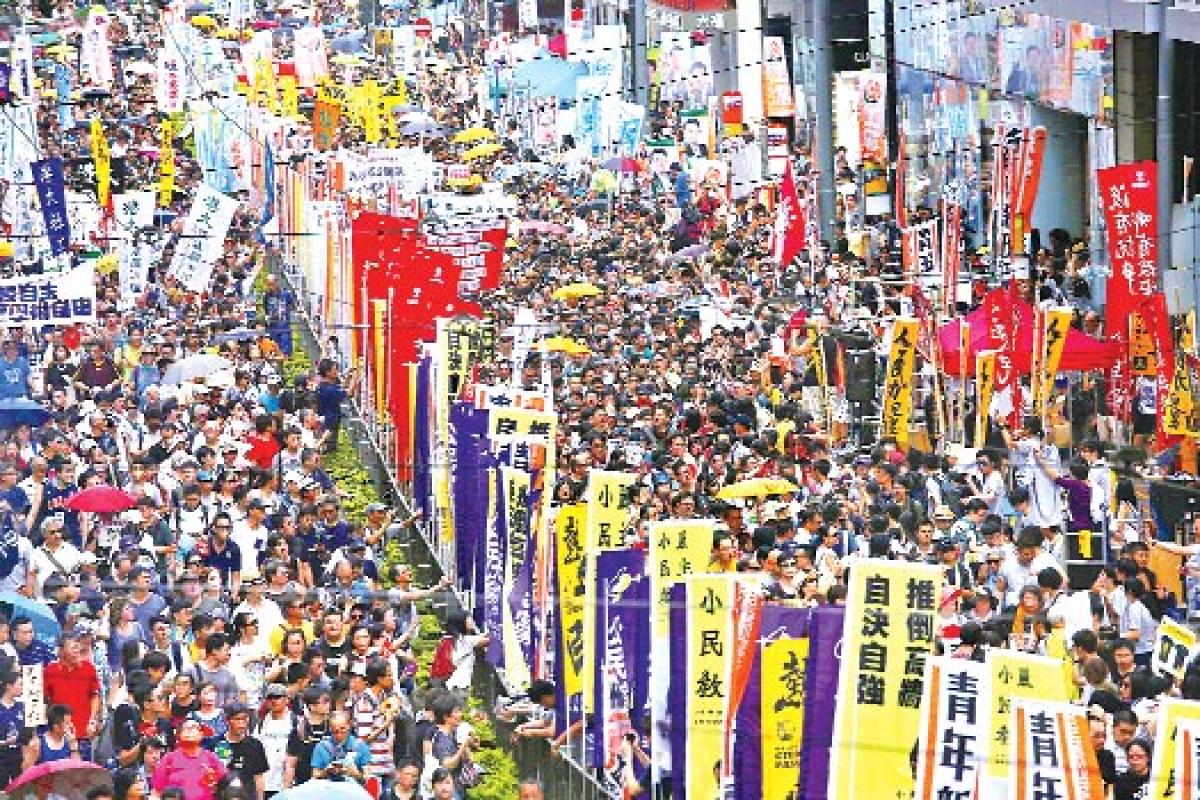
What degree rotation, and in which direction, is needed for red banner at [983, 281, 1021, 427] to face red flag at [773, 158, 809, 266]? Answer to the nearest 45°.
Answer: approximately 180°

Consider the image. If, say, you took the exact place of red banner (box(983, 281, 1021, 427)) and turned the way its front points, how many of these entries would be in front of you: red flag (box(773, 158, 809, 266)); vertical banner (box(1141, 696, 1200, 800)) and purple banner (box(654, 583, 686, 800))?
2

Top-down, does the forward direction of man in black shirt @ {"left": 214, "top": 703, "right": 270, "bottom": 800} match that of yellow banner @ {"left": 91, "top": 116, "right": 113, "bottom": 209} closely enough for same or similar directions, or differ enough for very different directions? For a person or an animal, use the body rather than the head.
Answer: same or similar directions

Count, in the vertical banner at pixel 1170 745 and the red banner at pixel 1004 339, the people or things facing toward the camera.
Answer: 2

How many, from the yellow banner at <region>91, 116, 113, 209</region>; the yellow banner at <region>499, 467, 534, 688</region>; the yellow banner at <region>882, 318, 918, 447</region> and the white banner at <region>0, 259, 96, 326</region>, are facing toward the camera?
4

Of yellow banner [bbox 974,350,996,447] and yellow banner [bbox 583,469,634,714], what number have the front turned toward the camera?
2

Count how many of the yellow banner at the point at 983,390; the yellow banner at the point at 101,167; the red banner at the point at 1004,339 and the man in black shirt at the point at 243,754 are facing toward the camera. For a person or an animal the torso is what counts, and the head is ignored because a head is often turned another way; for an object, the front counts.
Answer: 4

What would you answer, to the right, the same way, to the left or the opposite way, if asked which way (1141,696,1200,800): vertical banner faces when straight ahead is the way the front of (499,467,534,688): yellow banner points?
the same way

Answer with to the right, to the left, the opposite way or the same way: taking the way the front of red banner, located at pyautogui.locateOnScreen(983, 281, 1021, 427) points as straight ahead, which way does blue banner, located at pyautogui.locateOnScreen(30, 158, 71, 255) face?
the same way

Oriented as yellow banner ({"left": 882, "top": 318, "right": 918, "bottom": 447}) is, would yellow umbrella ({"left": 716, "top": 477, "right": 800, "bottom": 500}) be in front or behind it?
in front

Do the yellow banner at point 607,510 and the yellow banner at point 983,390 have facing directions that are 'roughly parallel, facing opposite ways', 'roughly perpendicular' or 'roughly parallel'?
roughly parallel

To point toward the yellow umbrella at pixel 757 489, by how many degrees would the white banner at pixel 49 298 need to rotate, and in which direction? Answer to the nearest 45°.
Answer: approximately 45° to its left

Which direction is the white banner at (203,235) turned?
toward the camera

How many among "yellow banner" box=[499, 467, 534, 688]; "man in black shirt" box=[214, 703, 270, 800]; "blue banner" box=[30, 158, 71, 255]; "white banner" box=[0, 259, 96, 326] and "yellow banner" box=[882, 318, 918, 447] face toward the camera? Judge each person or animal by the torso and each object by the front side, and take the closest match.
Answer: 5

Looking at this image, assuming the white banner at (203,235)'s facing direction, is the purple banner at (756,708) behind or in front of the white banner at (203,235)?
in front

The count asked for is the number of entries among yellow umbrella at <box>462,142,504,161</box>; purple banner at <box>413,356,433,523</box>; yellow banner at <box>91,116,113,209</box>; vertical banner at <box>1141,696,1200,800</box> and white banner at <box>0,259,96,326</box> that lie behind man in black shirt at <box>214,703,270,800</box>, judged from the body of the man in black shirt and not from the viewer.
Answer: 4

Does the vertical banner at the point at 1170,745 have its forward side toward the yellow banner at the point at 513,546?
no

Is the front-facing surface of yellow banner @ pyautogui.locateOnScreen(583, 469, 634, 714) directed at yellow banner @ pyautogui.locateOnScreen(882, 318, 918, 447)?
no

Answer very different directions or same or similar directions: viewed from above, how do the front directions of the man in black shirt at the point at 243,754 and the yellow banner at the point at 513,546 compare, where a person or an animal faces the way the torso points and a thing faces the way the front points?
same or similar directions

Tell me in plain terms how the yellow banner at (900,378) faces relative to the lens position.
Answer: facing the viewer

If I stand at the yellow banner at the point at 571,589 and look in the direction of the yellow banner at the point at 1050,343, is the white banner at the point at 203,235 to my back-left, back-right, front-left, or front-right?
front-left

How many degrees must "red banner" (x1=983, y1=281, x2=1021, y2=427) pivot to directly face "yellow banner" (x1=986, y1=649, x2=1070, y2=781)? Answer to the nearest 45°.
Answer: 0° — it already faces it

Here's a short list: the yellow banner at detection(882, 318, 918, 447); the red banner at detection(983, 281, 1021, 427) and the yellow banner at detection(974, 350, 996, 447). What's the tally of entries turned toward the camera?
3

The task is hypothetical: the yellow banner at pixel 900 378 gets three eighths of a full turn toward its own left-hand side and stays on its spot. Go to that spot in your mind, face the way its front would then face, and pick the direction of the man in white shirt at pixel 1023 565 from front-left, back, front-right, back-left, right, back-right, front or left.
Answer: back-right
